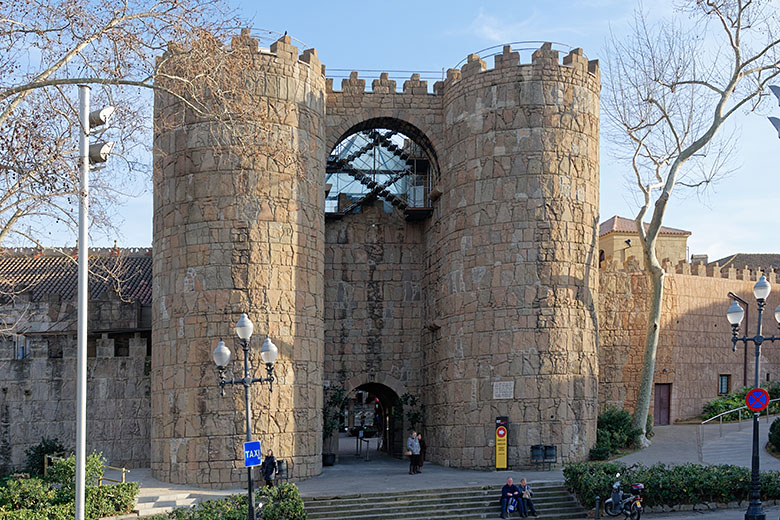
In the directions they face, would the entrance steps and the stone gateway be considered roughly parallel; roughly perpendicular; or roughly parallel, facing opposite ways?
roughly parallel

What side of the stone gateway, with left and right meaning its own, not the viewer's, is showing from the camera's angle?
front

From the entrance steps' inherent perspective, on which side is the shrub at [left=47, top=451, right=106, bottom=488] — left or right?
on its right

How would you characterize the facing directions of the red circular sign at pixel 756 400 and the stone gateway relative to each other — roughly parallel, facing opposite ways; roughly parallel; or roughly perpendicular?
roughly parallel

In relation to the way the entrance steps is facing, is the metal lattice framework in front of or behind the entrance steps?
behind

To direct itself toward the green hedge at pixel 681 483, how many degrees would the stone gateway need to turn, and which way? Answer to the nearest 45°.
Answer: approximately 45° to its left

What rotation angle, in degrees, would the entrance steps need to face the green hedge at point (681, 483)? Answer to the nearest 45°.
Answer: approximately 90° to its left

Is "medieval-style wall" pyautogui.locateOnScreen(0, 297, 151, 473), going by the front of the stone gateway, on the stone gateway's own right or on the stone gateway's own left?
on the stone gateway's own right

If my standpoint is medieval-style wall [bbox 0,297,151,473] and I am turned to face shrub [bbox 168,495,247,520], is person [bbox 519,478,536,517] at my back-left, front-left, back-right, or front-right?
front-left

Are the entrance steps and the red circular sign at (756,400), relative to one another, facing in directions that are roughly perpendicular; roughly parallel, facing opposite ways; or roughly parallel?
roughly parallel

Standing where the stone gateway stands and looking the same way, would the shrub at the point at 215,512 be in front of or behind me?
in front

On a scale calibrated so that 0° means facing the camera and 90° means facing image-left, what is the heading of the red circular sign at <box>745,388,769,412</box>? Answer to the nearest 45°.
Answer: approximately 0°

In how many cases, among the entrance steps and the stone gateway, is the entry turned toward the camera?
2

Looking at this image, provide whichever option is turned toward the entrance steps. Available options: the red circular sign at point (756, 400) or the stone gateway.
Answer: the stone gateway
